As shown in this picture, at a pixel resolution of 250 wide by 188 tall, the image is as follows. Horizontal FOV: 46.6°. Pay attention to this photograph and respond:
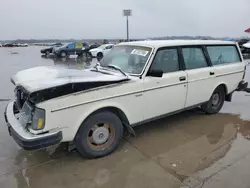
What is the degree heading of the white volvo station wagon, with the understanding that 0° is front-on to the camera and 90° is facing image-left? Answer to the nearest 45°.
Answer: approximately 45°
